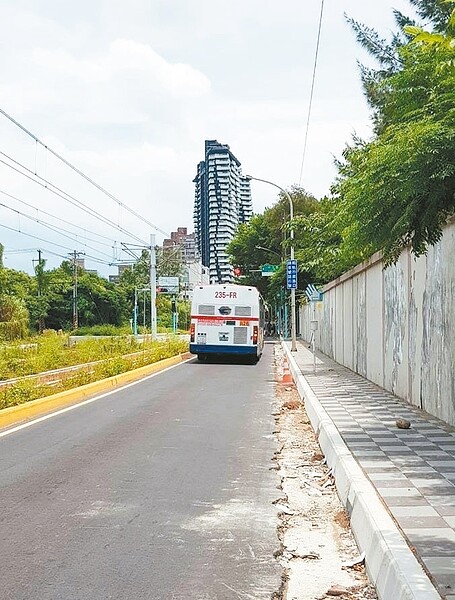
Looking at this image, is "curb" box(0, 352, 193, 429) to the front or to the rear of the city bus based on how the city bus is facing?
to the rear

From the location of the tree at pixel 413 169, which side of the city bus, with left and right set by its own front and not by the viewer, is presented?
back

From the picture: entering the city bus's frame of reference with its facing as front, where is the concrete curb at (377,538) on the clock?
The concrete curb is roughly at 6 o'clock from the city bus.

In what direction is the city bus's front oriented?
away from the camera
